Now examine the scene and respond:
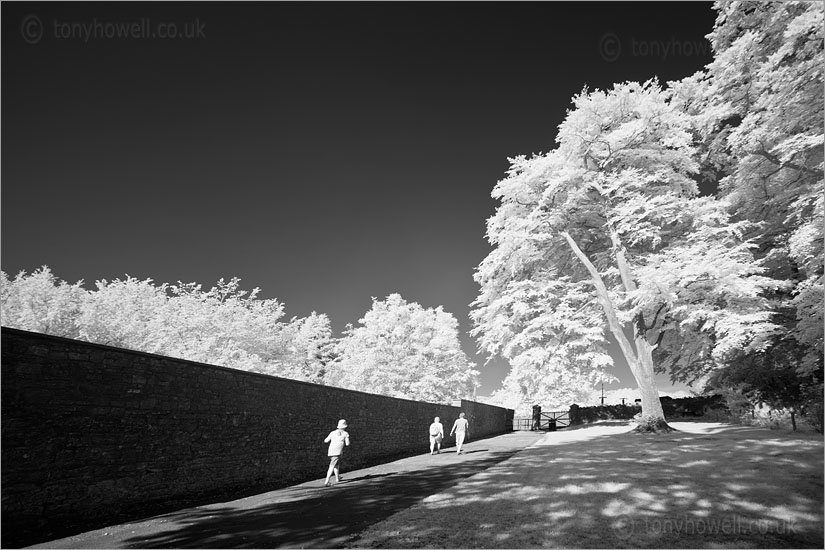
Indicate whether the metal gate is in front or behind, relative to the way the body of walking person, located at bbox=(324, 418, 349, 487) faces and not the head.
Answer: in front

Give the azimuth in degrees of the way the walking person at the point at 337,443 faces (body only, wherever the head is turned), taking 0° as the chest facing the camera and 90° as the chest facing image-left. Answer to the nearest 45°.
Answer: approximately 225°

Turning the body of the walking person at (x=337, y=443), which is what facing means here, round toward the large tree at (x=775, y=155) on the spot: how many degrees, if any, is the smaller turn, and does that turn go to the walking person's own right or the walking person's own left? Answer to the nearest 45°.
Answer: approximately 45° to the walking person's own right

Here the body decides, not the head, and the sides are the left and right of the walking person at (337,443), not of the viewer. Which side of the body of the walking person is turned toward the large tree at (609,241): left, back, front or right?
front

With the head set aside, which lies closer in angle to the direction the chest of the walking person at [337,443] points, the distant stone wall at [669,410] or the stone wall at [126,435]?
the distant stone wall

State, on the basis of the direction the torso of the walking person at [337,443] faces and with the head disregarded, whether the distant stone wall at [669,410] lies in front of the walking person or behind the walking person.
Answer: in front
